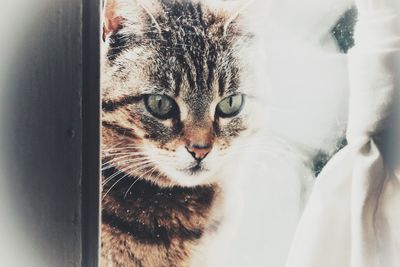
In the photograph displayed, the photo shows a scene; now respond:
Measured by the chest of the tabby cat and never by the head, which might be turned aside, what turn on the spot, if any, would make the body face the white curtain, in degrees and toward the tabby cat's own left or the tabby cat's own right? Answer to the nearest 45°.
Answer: approximately 45° to the tabby cat's own left

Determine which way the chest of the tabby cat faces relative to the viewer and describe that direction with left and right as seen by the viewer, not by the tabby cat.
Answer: facing the viewer and to the right of the viewer
